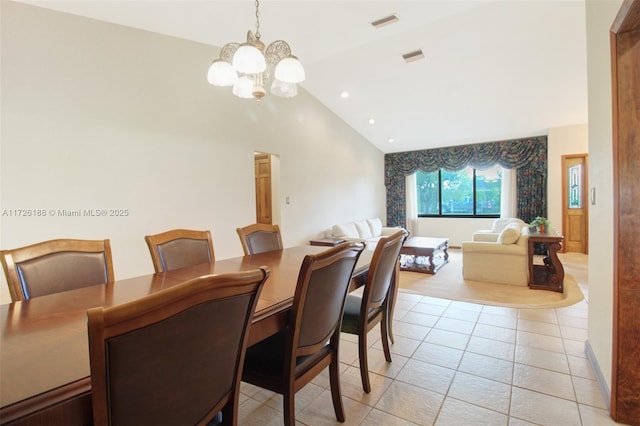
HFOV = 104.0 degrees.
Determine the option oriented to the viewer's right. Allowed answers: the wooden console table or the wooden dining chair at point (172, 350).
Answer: the wooden console table

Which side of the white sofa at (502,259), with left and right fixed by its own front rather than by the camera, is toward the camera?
left

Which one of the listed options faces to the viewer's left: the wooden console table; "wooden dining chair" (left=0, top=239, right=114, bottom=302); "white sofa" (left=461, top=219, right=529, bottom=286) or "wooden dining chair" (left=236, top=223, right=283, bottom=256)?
the white sofa

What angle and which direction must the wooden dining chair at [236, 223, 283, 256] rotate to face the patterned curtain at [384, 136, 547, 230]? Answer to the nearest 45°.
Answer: approximately 90° to its left

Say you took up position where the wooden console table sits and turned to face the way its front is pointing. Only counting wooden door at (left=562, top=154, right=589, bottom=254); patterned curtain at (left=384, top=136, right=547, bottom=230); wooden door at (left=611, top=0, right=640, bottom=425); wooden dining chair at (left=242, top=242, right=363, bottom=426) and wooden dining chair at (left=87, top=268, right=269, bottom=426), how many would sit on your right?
3

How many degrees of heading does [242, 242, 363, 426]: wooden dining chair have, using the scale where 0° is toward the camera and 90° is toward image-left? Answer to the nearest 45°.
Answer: approximately 135°

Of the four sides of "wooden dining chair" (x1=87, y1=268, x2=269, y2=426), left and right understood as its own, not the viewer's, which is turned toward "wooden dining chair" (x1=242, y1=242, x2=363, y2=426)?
right

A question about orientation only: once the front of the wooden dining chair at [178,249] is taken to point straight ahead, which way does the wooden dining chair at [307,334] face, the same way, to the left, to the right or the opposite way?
the opposite way

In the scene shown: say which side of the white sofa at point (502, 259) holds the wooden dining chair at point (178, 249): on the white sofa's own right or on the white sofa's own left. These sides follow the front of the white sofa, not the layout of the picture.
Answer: on the white sofa's own left

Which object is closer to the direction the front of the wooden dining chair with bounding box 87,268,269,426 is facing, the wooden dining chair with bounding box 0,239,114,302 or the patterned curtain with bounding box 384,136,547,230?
the wooden dining chair

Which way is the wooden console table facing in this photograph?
to the viewer's right

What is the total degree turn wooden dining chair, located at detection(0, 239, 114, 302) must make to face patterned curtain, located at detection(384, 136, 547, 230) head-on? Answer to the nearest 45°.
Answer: approximately 45° to its left

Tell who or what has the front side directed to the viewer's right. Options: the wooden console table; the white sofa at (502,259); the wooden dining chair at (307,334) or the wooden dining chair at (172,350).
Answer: the wooden console table

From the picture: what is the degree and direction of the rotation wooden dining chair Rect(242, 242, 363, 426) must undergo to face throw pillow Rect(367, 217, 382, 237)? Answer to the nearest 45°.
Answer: approximately 45° to its right
